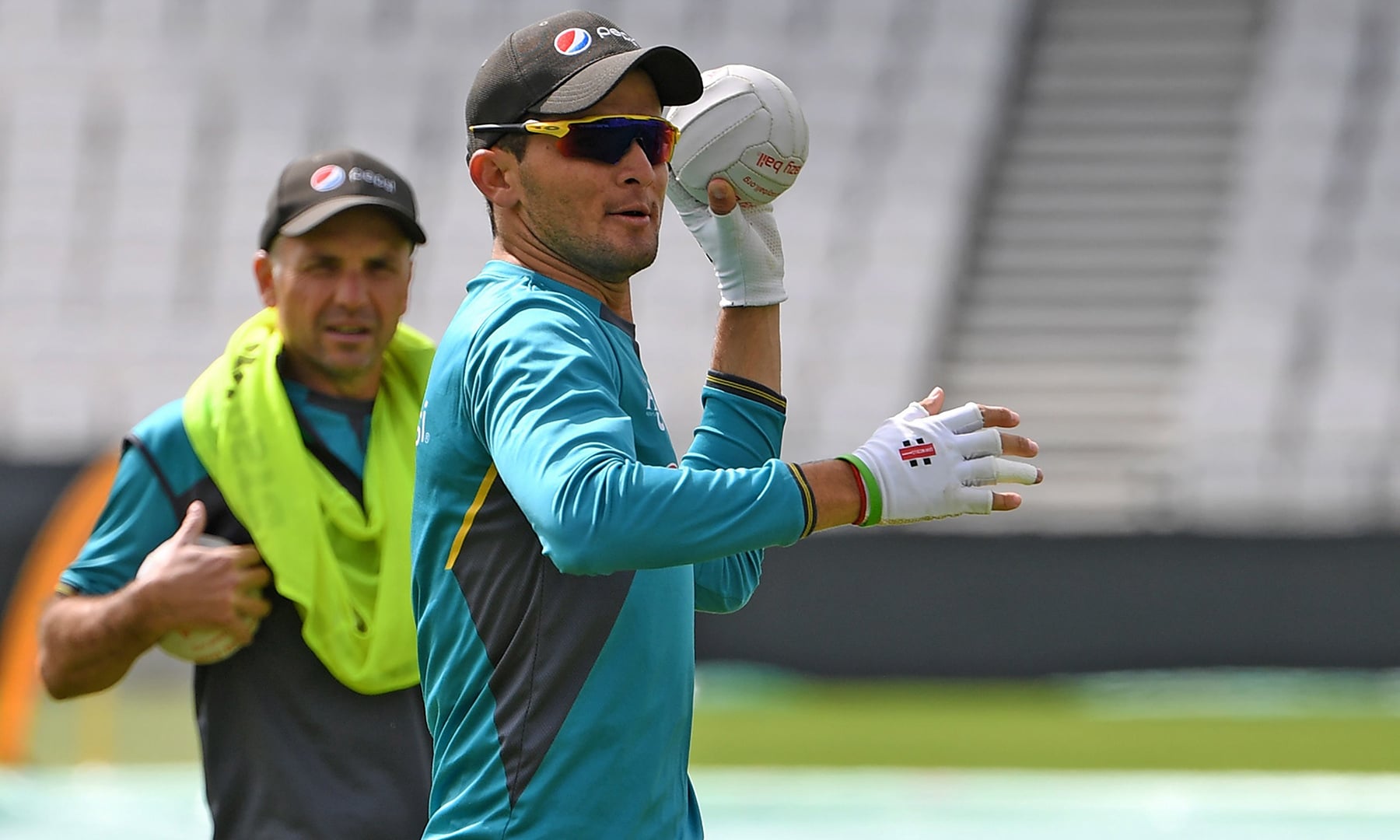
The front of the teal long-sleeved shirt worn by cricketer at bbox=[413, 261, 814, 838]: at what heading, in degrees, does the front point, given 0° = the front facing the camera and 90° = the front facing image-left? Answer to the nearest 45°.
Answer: approximately 270°
